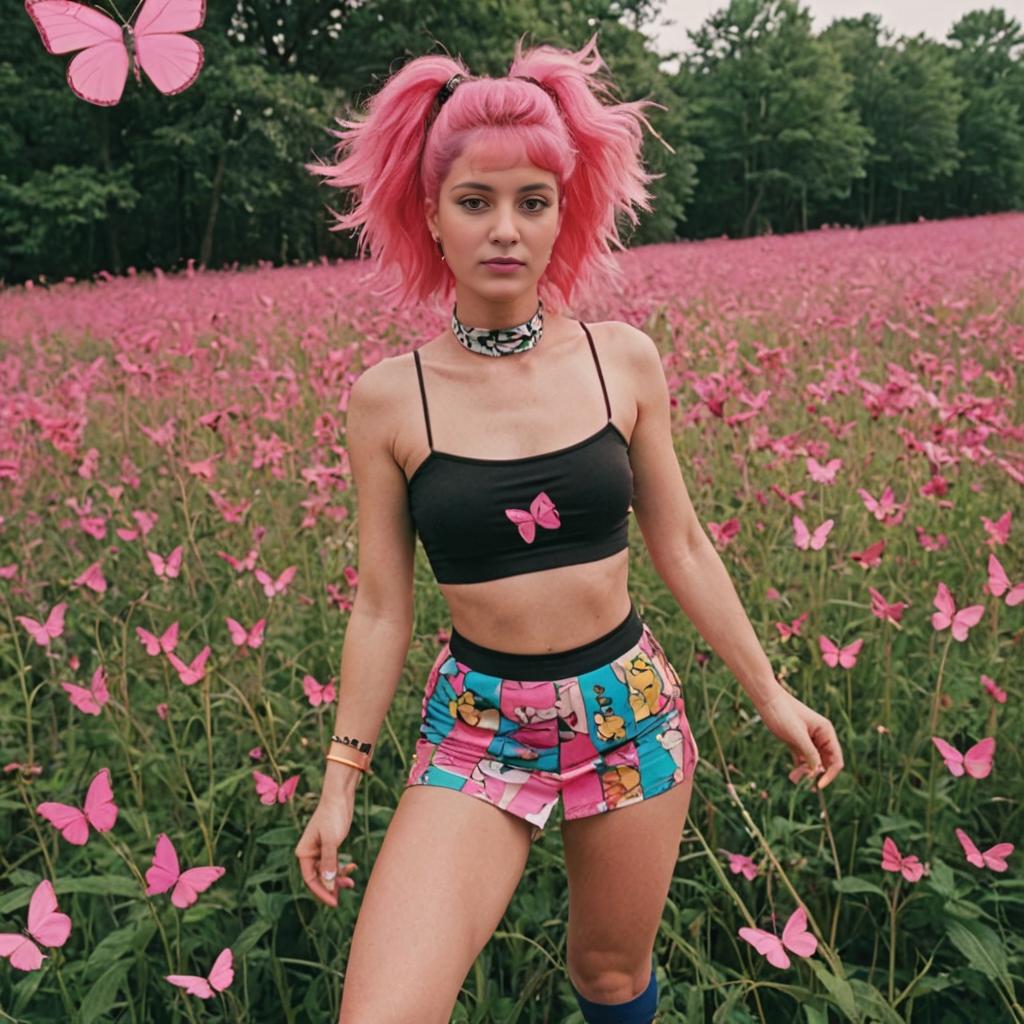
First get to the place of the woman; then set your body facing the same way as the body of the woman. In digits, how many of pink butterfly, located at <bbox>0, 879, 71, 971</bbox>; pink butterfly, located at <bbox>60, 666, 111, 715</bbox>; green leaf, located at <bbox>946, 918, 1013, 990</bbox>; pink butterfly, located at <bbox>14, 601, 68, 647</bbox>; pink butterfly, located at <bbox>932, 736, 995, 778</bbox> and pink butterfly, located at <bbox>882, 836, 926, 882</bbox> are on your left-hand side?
3

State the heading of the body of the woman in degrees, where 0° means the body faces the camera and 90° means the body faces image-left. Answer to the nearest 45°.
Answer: approximately 0°

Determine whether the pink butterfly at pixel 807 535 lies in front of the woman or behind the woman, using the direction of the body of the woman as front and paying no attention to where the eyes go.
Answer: behind

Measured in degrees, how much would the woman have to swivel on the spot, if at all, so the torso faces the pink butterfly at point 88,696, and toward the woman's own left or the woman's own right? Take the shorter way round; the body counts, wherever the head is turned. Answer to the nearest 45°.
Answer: approximately 90° to the woman's own right

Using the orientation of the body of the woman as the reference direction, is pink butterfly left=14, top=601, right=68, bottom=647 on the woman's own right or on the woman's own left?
on the woman's own right

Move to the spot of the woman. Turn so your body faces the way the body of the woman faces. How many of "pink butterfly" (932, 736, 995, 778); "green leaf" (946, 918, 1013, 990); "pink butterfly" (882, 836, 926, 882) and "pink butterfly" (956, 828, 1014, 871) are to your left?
4

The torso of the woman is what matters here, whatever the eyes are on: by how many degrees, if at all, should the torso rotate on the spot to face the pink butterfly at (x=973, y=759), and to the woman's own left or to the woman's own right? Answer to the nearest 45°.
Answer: approximately 90° to the woman's own left

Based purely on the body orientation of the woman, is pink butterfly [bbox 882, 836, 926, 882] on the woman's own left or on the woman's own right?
on the woman's own left
